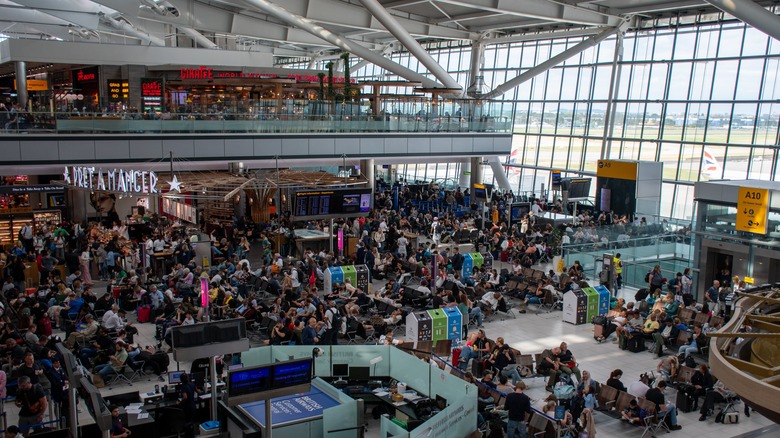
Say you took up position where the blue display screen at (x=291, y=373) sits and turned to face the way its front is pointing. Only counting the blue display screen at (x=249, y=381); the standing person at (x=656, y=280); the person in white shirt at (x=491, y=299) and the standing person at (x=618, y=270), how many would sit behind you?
3

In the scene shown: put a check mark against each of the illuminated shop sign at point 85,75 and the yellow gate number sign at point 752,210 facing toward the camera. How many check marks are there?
2

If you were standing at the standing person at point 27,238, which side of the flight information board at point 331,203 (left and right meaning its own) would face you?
right

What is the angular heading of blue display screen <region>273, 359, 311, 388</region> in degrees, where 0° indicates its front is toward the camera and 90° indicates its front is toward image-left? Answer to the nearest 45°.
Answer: approximately 45°

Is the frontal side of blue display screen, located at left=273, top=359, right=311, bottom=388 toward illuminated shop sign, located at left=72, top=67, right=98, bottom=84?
no

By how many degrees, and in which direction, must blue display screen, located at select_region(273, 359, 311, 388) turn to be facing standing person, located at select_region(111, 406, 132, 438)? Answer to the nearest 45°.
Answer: approximately 90° to its right

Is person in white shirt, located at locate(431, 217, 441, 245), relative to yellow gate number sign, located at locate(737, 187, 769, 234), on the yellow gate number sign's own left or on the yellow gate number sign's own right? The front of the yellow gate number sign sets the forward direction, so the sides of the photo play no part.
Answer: on the yellow gate number sign's own right

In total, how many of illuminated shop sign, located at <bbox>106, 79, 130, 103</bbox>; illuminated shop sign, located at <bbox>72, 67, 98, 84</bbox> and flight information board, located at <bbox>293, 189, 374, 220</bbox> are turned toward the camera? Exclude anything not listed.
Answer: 3

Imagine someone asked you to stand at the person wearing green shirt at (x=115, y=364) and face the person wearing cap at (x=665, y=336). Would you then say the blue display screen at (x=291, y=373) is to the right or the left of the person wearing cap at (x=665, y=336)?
right

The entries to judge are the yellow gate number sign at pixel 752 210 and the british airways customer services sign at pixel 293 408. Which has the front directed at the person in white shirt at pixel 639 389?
the yellow gate number sign

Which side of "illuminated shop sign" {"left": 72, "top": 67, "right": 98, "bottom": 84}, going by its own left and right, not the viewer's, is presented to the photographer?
front

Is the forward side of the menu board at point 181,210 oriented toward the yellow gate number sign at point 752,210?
no

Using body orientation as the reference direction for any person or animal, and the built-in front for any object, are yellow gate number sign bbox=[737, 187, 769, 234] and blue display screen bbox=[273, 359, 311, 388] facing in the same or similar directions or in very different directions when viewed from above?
same or similar directions

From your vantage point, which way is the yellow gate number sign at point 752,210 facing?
toward the camera

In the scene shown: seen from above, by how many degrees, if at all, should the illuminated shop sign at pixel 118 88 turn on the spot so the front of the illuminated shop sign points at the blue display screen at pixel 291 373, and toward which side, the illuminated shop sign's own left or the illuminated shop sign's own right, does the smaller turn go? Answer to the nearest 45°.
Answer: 0° — it already faces it

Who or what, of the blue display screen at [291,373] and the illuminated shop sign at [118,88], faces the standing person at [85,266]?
the illuminated shop sign

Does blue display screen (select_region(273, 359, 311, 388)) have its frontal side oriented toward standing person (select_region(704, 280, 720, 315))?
no

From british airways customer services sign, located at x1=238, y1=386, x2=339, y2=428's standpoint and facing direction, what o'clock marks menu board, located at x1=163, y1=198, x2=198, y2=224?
The menu board is roughly at 4 o'clock from the british airways customer services sign.

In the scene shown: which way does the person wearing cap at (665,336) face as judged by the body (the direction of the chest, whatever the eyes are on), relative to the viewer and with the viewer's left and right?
facing the viewer and to the left of the viewer
